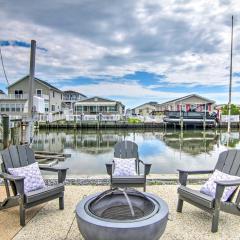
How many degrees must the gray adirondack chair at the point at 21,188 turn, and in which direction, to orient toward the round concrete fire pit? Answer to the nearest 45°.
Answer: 0° — it already faces it

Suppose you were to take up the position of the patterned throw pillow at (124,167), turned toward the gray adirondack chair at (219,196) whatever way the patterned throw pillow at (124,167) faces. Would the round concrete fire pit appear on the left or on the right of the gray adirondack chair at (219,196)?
right

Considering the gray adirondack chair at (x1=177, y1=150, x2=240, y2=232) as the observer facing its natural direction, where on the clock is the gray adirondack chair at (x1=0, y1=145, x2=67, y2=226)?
the gray adirondack chair at (x1=0, y1=145, x2=67, y2=226) is roughly at 1 o'clock from the gray adirondack chair at (x1=177, y1=150, x2=240, y2=232).

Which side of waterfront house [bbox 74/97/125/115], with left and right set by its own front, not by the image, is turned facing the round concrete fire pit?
front

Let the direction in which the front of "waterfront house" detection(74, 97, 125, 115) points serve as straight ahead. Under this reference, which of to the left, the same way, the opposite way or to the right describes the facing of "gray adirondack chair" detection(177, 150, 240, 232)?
to the right

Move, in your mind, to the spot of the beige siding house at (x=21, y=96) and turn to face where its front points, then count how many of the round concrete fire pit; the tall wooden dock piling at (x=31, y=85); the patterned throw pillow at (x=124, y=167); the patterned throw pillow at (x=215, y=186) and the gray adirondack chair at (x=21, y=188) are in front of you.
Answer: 5

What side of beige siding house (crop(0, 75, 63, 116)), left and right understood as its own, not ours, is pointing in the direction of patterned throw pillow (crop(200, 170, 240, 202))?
front

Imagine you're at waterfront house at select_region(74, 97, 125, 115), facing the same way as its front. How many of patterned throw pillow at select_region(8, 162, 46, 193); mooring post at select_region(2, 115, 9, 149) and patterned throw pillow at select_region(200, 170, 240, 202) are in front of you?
3

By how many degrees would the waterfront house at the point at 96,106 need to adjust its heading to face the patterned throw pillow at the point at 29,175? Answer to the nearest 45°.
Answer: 0° — it already faces it

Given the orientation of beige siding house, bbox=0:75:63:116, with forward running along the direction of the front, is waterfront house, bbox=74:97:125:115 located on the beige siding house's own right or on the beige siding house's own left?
on the beige siding house's own left

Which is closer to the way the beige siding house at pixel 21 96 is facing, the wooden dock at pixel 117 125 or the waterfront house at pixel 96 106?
the wooden dock

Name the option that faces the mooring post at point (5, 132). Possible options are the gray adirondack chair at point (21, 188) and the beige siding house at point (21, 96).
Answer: the beige siding house

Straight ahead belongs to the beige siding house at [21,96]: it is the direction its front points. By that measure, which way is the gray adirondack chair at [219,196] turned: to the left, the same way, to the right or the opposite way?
to the right
